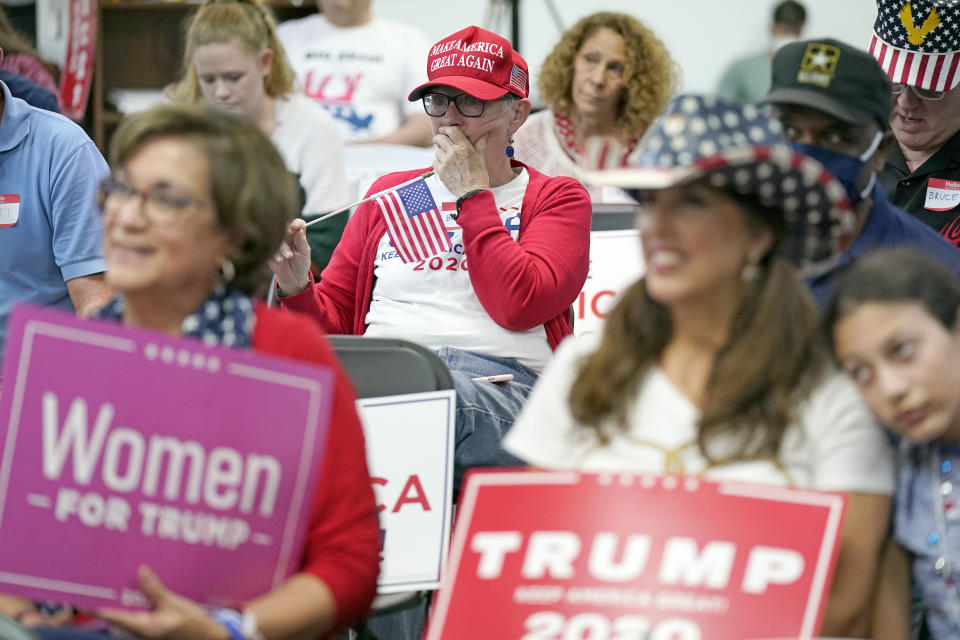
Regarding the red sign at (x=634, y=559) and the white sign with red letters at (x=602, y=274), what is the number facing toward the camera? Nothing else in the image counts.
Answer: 2

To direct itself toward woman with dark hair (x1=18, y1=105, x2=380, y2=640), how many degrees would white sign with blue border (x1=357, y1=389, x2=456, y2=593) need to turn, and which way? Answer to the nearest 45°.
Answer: approximately 45° to its right

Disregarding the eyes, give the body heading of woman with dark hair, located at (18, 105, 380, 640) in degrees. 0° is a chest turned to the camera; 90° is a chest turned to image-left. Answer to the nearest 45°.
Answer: approximately 45°

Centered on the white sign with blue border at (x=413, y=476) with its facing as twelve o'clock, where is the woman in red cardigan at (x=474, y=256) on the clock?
The woman in red cardigan is roughly at 6 o'clock from the white sign with blue border.

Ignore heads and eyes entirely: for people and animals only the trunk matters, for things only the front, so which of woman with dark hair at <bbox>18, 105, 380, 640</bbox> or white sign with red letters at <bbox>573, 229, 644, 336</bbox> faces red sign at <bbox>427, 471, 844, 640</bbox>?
the white sign with red letters

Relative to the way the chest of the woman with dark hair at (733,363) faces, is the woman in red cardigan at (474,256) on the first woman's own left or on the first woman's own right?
on the first woman's own right

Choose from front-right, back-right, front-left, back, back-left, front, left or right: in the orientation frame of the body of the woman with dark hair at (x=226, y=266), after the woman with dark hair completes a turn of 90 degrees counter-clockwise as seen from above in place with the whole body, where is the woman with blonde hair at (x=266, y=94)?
back-left

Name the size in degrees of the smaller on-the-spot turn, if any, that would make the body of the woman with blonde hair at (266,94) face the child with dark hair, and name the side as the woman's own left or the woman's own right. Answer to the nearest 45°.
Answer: approximately 45° to the woman's own left

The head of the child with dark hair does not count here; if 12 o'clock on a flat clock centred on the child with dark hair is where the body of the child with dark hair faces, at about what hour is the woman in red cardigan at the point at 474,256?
The woman in red cardigan is roughly at 3 o'clock from the child with dark hair.
